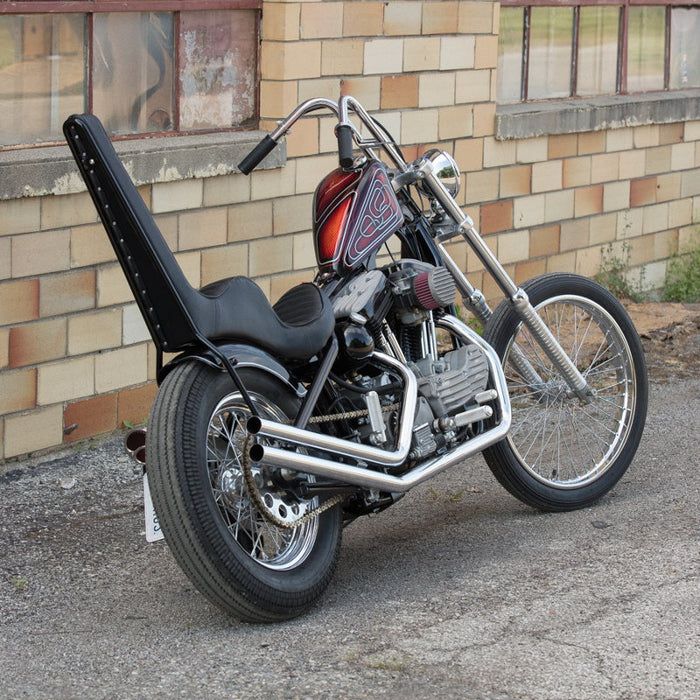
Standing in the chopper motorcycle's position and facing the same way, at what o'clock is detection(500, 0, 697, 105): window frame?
The window frame is roughly at 11 o'clock from the chopper motorcycle.

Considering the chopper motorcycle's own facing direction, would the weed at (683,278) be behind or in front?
in front

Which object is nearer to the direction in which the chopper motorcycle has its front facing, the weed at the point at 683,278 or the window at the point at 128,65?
the weed

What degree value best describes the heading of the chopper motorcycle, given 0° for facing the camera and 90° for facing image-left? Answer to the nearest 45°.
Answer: approximately 225°

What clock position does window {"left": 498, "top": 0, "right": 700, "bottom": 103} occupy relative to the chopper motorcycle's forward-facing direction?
The window is roughly at 11 o'clock from the chopper motorcycle.

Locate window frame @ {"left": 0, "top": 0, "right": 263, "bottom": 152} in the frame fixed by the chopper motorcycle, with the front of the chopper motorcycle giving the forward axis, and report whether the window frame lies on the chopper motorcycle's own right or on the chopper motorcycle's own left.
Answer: on the chopper motorcycle's own left
